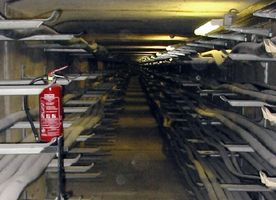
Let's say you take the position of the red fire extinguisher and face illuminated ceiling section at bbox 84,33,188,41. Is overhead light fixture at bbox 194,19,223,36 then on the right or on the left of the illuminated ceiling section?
right

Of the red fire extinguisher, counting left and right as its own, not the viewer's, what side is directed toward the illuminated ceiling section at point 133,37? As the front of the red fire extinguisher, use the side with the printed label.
back

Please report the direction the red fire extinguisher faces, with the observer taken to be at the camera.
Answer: facing the viewer

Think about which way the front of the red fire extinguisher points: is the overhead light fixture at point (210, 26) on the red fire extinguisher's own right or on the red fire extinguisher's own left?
on the red fire extinguisher's own left
